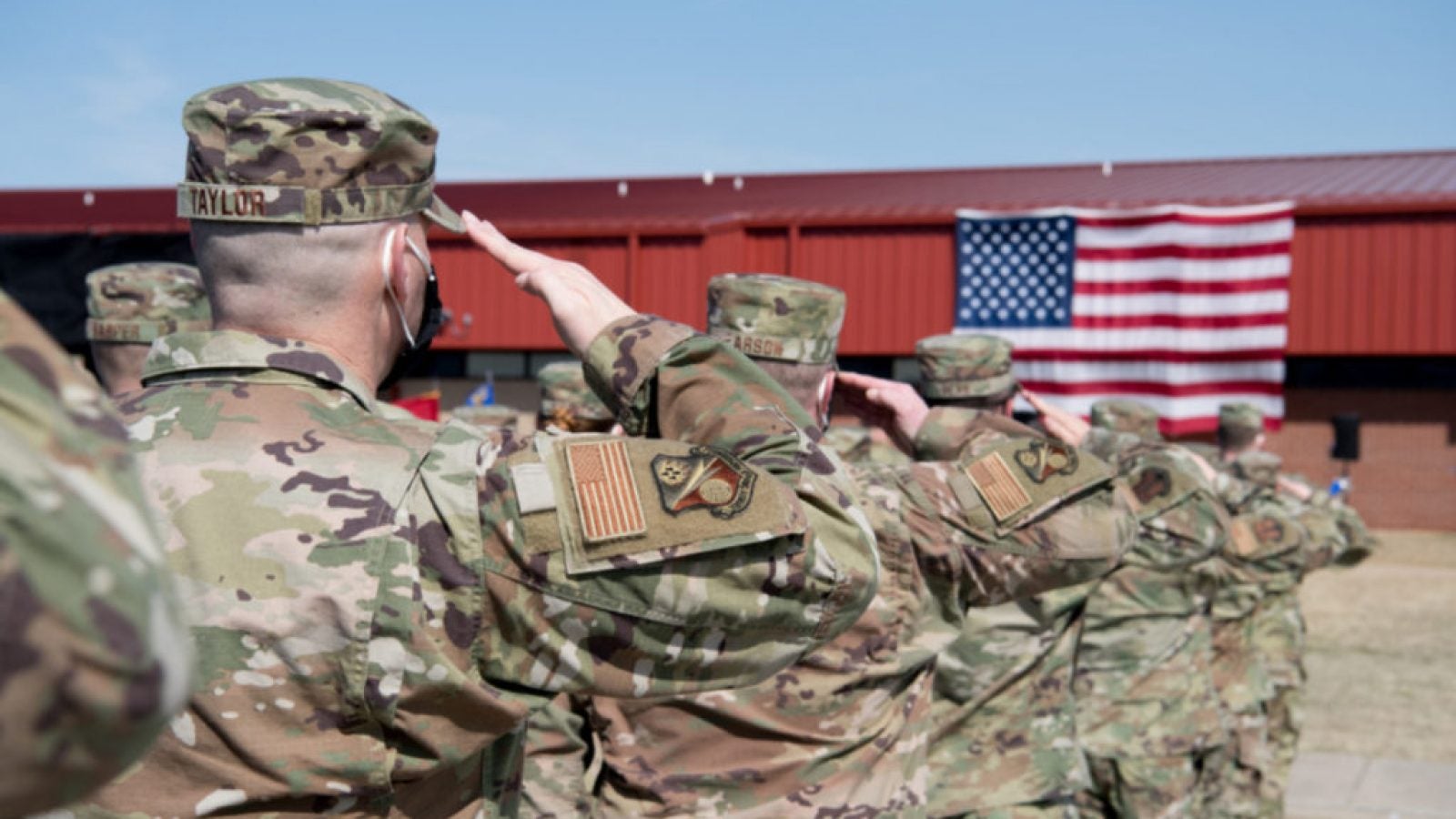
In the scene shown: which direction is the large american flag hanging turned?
toward the camera

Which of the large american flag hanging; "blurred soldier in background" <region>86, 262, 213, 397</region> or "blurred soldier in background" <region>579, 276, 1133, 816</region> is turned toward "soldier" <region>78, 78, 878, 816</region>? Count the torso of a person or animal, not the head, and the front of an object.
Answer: the large american flag hanging

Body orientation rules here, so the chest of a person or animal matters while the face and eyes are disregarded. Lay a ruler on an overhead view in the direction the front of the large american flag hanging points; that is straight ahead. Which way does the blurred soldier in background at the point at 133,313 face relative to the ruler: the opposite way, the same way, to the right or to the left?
the opposite way

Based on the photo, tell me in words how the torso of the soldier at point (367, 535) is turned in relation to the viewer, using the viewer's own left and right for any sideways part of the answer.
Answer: facing away from the viewer and to the right of the viewer

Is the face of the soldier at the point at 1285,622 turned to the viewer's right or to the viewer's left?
to the viewer's right

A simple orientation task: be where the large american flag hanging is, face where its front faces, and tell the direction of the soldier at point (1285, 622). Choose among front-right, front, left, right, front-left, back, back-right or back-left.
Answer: front

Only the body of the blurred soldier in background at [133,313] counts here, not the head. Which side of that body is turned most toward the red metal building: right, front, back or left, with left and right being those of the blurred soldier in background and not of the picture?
front

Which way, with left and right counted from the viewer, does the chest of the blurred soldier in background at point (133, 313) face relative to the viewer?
facing away from the viewer and to the right of the viewer

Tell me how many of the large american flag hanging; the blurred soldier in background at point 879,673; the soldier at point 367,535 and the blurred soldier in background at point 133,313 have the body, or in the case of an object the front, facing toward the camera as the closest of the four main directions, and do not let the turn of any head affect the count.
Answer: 1

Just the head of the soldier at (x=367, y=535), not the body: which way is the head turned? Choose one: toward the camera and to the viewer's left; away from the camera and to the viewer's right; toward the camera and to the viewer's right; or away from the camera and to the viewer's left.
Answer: away from the camera and to the viewer's right

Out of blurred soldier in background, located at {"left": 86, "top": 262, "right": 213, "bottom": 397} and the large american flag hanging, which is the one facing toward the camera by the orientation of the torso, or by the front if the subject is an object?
the large american flag hanging

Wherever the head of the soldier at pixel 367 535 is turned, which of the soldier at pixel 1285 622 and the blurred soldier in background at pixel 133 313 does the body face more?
the soldier

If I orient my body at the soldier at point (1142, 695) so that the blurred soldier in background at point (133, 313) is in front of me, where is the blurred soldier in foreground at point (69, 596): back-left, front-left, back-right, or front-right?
front-left

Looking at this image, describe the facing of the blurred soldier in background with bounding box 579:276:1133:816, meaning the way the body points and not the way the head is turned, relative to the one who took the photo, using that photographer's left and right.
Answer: facing away from the viewer and to the right of the viewer

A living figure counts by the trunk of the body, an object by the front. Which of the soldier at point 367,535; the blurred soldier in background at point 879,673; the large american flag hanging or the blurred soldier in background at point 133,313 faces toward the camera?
the large american flag hanging
